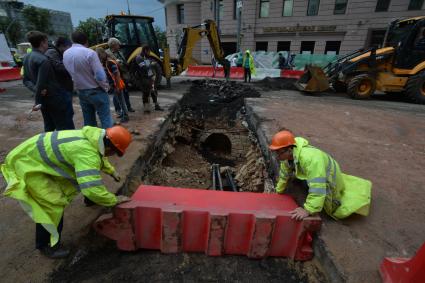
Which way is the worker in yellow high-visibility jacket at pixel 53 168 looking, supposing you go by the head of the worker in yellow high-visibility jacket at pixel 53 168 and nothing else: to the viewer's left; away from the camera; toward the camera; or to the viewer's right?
to the viewer's right

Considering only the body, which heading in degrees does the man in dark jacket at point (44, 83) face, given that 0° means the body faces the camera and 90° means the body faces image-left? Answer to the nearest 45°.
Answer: approximately 225°

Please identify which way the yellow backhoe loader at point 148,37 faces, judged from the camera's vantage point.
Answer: facing to the left of the viewer

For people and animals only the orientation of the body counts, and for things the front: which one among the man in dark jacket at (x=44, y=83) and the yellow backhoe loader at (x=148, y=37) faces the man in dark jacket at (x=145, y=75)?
the man in dark jacket at (x=44, y=83)

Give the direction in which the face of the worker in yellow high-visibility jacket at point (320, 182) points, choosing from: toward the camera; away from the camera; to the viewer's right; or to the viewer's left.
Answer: to the viewer's left

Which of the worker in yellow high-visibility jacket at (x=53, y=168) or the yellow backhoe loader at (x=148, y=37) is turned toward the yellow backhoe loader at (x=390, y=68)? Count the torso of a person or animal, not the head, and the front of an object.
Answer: the worker in yellow high-visibility jacket

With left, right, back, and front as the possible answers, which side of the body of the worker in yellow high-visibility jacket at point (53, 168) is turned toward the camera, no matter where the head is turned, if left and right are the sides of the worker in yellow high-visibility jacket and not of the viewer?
right

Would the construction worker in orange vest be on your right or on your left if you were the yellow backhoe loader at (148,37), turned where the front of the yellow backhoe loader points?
on your left

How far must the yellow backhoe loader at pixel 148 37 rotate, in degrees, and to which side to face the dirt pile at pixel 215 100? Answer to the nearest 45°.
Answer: approximately 135° to its left

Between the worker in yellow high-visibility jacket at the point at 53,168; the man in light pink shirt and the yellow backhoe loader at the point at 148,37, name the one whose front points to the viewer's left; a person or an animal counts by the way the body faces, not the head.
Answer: the yellow backhoe loader

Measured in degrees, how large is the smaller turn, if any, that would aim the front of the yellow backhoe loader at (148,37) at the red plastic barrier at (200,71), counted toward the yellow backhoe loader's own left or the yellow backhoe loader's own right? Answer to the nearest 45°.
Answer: approximately 135° to the yellow backhoe loader's own right

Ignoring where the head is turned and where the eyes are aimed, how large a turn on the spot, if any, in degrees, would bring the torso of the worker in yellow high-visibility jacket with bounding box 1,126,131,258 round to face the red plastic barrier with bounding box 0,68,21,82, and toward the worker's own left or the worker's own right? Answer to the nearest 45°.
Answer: approximately 90° to the worker's own left

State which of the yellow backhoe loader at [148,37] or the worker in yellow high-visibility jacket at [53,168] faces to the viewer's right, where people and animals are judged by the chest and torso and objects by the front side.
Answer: the worker in yellow high-visibility jacket

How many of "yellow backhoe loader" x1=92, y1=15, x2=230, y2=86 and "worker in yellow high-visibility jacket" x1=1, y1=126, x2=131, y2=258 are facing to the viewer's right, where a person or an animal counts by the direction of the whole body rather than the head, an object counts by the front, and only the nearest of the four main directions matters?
1

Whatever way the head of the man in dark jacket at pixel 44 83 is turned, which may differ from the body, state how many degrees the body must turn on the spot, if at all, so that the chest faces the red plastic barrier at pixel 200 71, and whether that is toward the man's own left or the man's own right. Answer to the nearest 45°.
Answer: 0° — they already face it
